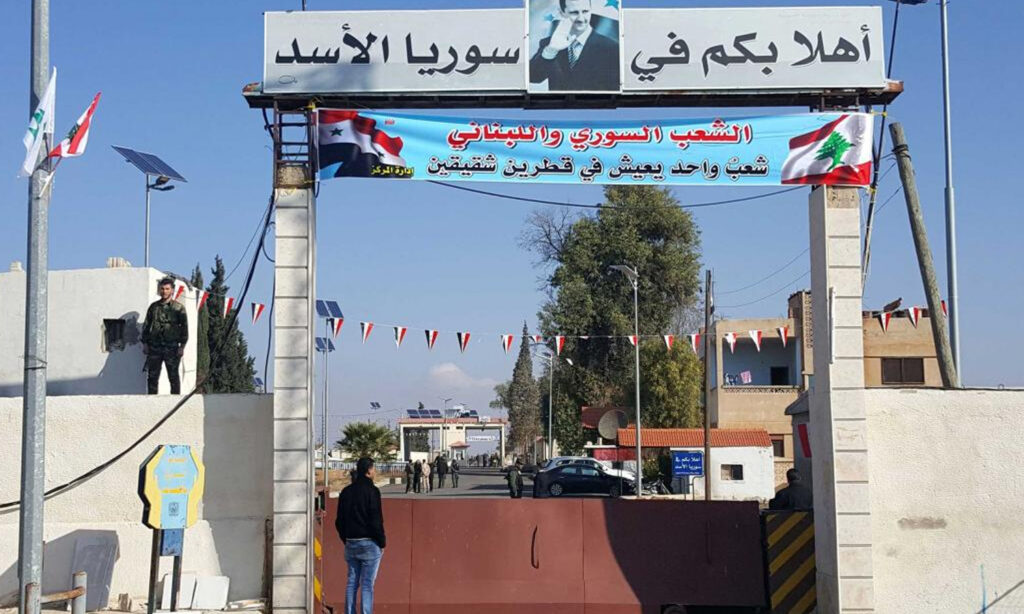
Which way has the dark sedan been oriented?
to the viewer's right

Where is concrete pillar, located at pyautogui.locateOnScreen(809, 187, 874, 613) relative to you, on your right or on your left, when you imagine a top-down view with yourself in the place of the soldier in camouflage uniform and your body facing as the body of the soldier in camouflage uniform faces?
on your left

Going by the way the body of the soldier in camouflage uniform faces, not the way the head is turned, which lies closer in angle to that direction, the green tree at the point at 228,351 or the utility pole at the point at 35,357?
the utility pole

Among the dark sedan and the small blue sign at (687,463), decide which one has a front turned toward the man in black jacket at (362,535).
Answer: the small blue sign

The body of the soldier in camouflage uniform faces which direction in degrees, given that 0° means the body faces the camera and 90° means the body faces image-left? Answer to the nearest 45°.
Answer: approximately 0°

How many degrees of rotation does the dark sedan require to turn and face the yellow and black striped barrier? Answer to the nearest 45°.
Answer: approximately 90° to its right

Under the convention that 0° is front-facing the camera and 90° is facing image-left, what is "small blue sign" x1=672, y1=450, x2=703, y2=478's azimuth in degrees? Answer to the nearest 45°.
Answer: approximately 0°

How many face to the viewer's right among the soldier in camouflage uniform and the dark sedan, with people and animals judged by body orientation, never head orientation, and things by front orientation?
1

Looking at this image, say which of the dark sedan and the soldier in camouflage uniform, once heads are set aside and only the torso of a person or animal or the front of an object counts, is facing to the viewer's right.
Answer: the dark sedan

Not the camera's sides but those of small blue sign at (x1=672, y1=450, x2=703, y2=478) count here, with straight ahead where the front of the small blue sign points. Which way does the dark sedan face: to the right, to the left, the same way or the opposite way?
to the left

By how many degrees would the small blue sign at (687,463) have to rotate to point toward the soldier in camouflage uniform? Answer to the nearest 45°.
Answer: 0° — it already faces them
